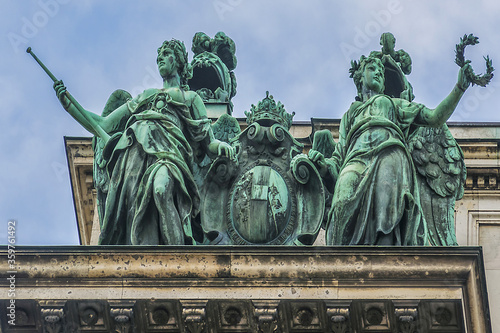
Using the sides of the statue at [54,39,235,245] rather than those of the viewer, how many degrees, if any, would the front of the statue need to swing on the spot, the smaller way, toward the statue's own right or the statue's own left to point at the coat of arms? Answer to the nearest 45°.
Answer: approximately 90° to the statue's own left

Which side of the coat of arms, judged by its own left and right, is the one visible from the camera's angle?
front

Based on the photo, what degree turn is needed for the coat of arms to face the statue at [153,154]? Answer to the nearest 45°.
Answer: approximately 90° to its right

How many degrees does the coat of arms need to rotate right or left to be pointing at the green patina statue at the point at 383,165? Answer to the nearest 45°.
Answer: approximately 90° to its left

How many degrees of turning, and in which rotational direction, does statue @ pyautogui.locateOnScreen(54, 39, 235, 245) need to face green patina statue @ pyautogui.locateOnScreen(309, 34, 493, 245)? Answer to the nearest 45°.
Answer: approximately 90° to its left

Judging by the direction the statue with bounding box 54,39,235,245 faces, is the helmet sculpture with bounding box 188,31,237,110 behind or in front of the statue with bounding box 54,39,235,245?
behind

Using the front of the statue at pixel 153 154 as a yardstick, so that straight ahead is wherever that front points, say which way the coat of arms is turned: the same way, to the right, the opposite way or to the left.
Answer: the same way

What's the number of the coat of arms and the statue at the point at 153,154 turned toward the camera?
2
